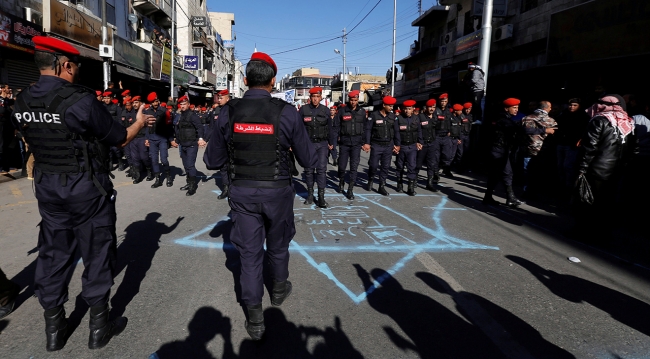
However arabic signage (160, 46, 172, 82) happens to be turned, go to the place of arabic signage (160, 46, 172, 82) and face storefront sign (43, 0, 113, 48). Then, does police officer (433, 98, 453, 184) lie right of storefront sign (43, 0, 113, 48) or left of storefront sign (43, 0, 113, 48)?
left

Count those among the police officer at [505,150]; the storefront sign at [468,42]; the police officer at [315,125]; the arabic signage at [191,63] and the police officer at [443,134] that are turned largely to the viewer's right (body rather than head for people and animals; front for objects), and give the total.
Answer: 1

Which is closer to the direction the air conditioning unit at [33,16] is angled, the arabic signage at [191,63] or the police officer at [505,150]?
the police officer

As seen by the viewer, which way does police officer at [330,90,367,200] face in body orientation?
toward the camera

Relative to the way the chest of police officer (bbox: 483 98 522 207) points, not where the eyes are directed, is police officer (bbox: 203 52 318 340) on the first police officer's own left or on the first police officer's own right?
on the first police officer's own right

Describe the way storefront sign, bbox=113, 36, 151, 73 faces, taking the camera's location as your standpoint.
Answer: facing the viewer and to the right of the viewer

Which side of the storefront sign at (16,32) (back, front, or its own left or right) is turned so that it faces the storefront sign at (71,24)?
left

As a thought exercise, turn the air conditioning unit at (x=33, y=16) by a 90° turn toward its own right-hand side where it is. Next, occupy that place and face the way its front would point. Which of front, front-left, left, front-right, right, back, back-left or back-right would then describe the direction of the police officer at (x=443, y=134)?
left

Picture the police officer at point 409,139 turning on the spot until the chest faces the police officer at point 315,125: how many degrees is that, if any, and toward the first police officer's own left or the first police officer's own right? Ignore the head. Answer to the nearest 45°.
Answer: approximately 45° to the first police officer's own right

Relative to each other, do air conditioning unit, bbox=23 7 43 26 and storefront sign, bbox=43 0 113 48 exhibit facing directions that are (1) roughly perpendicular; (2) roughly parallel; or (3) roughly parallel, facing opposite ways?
roughly parallel

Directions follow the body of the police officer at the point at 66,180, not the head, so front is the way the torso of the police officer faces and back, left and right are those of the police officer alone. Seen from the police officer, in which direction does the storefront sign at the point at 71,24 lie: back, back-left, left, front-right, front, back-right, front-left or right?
front-left

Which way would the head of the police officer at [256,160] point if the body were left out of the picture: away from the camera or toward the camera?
away from the camera
